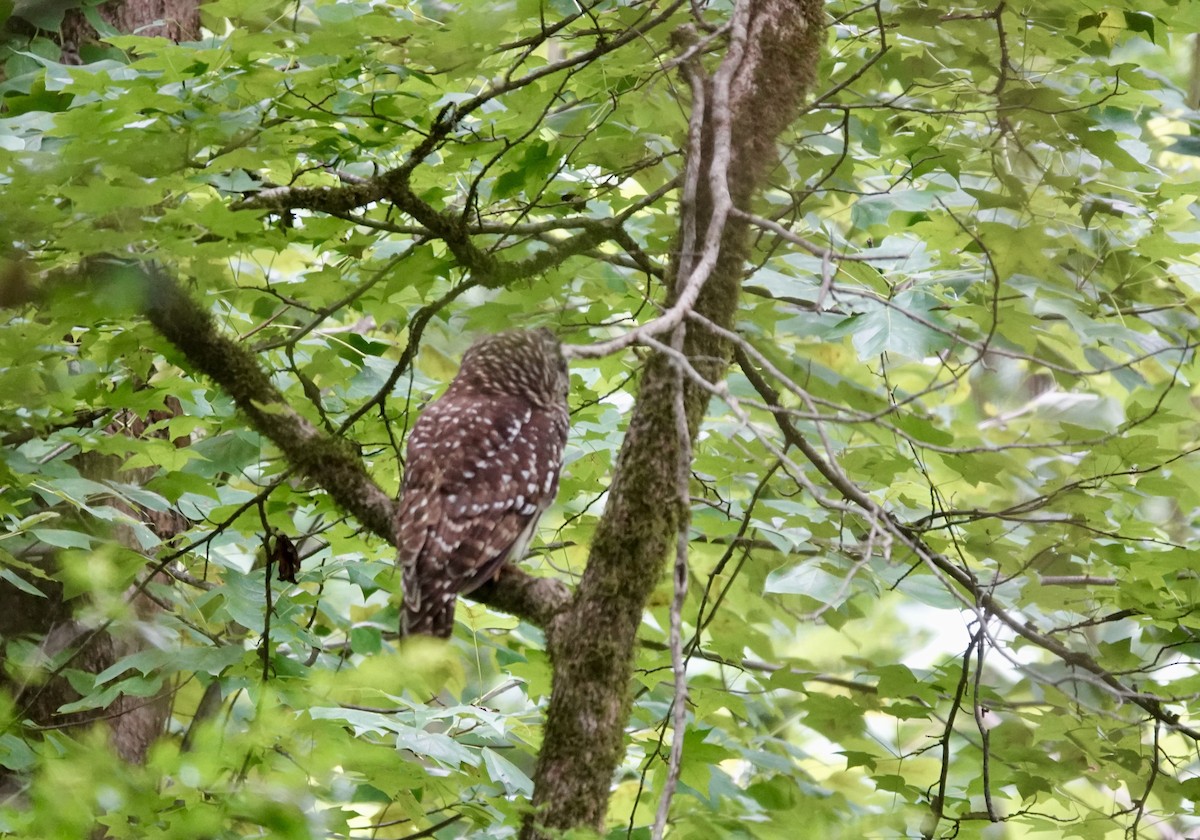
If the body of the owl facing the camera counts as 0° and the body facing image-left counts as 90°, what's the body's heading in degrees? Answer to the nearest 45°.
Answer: approximately 225°
